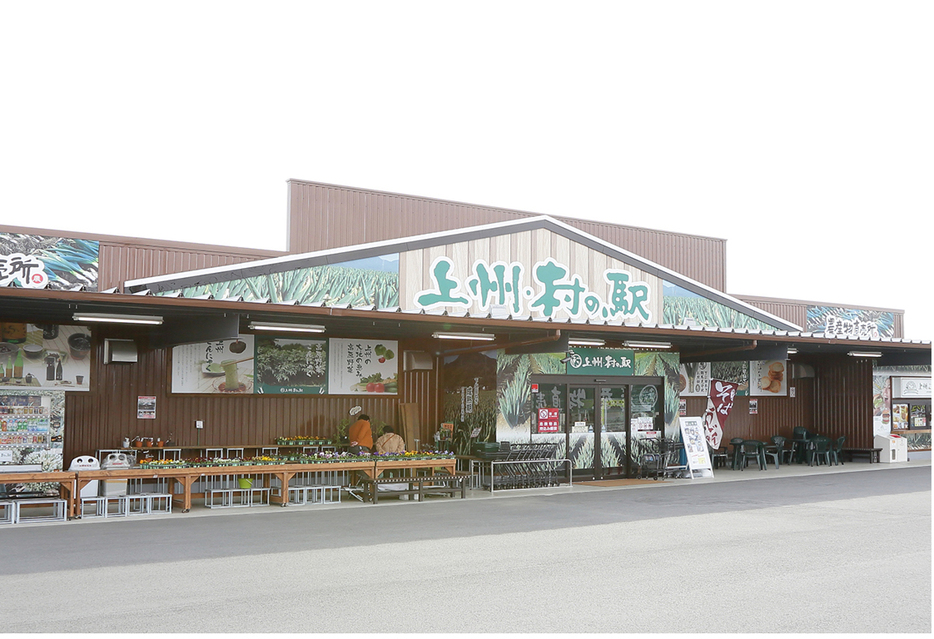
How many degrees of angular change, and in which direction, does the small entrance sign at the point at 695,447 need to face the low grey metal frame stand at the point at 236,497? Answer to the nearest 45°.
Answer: approximately 90° to its right

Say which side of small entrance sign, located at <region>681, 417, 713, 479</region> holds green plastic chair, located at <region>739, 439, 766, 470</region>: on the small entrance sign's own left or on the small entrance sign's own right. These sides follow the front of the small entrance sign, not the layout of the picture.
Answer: on the small entrance sign's own left

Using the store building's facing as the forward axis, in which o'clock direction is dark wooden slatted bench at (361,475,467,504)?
The dark wooden slatted bench is roughly at 1 o'clock from the store building.
